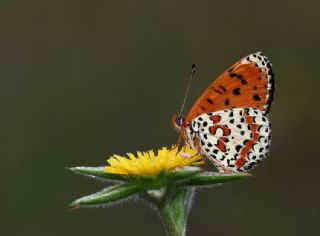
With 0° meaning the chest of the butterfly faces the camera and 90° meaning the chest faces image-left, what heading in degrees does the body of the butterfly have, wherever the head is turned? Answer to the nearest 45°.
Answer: approximately 90°
